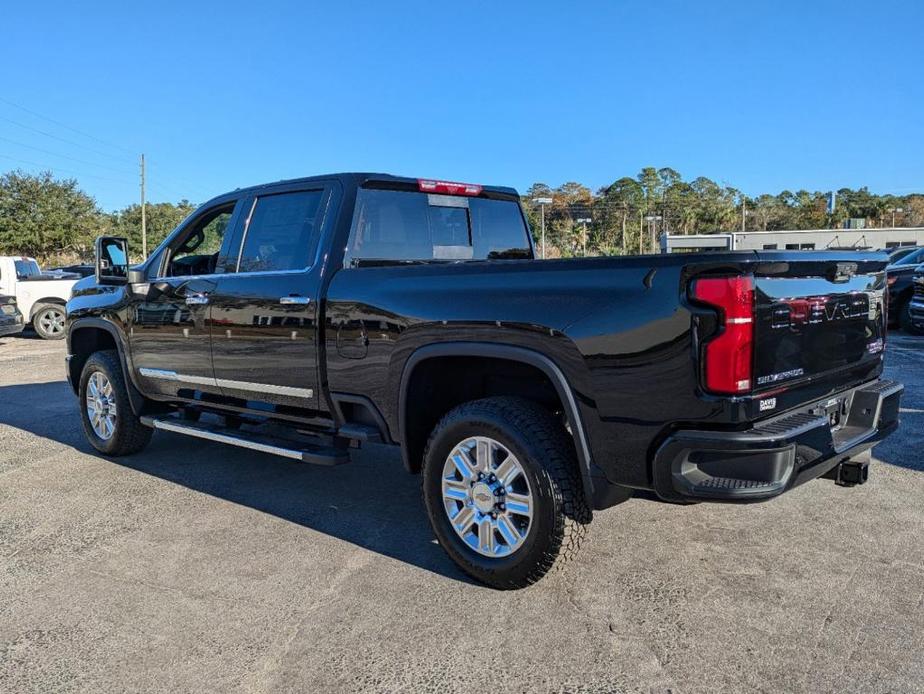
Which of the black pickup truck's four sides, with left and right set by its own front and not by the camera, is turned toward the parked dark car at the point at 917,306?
right

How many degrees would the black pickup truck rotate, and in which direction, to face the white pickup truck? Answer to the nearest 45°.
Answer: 0° — it already faces it

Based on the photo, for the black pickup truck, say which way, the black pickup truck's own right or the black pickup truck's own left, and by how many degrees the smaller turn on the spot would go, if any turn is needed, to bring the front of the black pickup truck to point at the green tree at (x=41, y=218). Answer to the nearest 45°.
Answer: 0° — it already faces it

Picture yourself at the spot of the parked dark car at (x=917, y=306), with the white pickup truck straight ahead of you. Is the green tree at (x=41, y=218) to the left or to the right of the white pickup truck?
right

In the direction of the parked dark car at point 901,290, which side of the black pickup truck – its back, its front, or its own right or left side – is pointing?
right

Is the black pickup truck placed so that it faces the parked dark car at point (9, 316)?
yes

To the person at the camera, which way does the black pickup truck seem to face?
facing away from the viewer and to the left of the viewer
